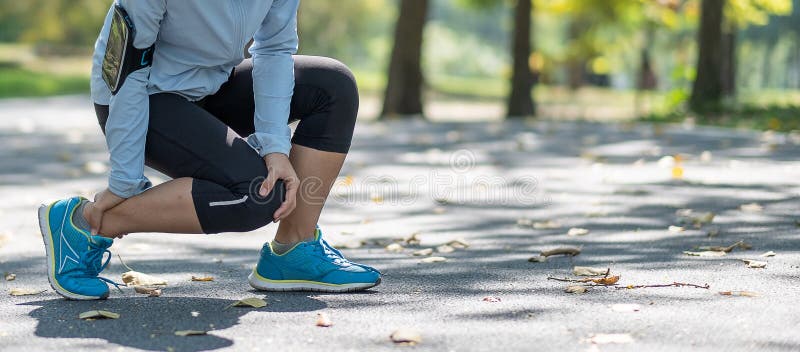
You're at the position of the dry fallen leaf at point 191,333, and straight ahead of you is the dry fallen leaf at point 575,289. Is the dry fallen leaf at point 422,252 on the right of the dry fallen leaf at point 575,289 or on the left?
left

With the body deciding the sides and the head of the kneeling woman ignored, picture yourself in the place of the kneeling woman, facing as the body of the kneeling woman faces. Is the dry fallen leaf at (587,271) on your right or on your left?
on your left

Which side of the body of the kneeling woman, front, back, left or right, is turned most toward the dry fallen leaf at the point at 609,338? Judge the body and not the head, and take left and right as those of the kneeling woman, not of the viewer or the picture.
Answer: front

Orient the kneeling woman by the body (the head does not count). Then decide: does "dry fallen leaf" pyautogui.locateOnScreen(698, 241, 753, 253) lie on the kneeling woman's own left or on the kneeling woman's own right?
on the kneeling woman's own left

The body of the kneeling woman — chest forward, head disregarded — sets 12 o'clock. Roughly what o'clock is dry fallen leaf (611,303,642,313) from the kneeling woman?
The dry fallen leaf is roughly at 11 o'clock from the kneeling woman.

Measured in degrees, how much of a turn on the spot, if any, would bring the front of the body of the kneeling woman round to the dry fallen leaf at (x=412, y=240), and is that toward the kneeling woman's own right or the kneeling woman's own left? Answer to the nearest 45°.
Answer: approximately 90° to the kneeling woman's own left

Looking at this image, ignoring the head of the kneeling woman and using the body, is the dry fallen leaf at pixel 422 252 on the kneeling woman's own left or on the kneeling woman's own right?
on the kneeling woman's own left

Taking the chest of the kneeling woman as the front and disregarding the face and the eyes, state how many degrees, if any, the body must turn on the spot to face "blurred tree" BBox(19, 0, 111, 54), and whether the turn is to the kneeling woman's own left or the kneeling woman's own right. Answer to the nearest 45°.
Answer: approximately 135° to the kneeling woman's own left

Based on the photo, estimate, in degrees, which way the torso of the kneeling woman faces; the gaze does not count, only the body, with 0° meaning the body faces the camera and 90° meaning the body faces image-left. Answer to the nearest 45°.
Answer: approximately 315°
